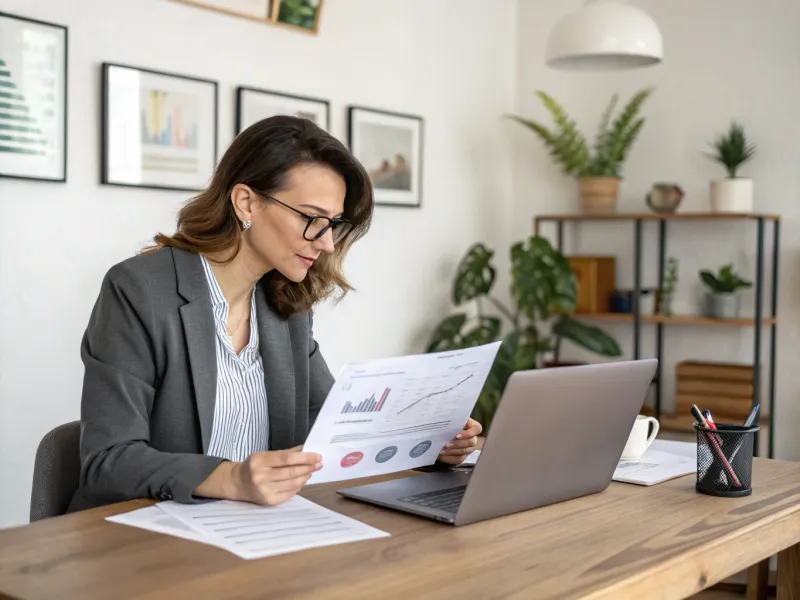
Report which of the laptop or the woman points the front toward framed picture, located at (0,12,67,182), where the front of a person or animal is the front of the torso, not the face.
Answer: the laptop

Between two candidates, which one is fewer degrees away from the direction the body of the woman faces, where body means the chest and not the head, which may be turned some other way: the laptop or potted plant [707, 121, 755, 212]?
the laptop

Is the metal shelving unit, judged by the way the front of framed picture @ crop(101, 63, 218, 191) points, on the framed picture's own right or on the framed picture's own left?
on the framed picture's own left

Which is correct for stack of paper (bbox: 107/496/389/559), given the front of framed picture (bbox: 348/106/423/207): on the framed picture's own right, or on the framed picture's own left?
on the framed picture's own right

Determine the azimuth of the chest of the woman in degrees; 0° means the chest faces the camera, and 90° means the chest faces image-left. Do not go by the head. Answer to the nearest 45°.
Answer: approximately 315°

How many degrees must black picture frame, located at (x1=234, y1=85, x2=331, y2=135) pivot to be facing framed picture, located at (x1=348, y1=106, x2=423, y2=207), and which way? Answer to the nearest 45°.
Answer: approximately 90° to its left

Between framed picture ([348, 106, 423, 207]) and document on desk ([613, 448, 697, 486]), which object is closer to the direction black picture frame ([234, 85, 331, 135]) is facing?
the document on desk
